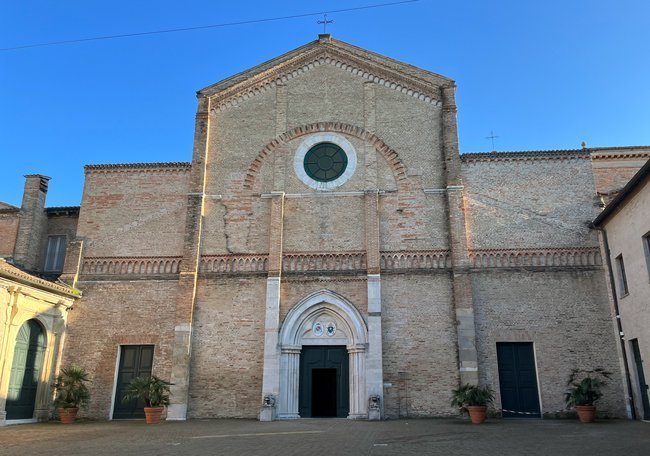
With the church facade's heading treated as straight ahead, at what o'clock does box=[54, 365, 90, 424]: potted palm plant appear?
The potted palm plant is roughly at 3 o'clock from the church facade.

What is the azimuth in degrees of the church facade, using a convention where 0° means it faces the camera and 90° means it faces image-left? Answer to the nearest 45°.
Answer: approximately 0°

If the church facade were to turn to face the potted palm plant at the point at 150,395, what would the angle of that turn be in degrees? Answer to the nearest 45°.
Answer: approximately 90° to its right

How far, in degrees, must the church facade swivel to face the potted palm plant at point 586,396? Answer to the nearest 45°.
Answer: approximately 90° to its left
